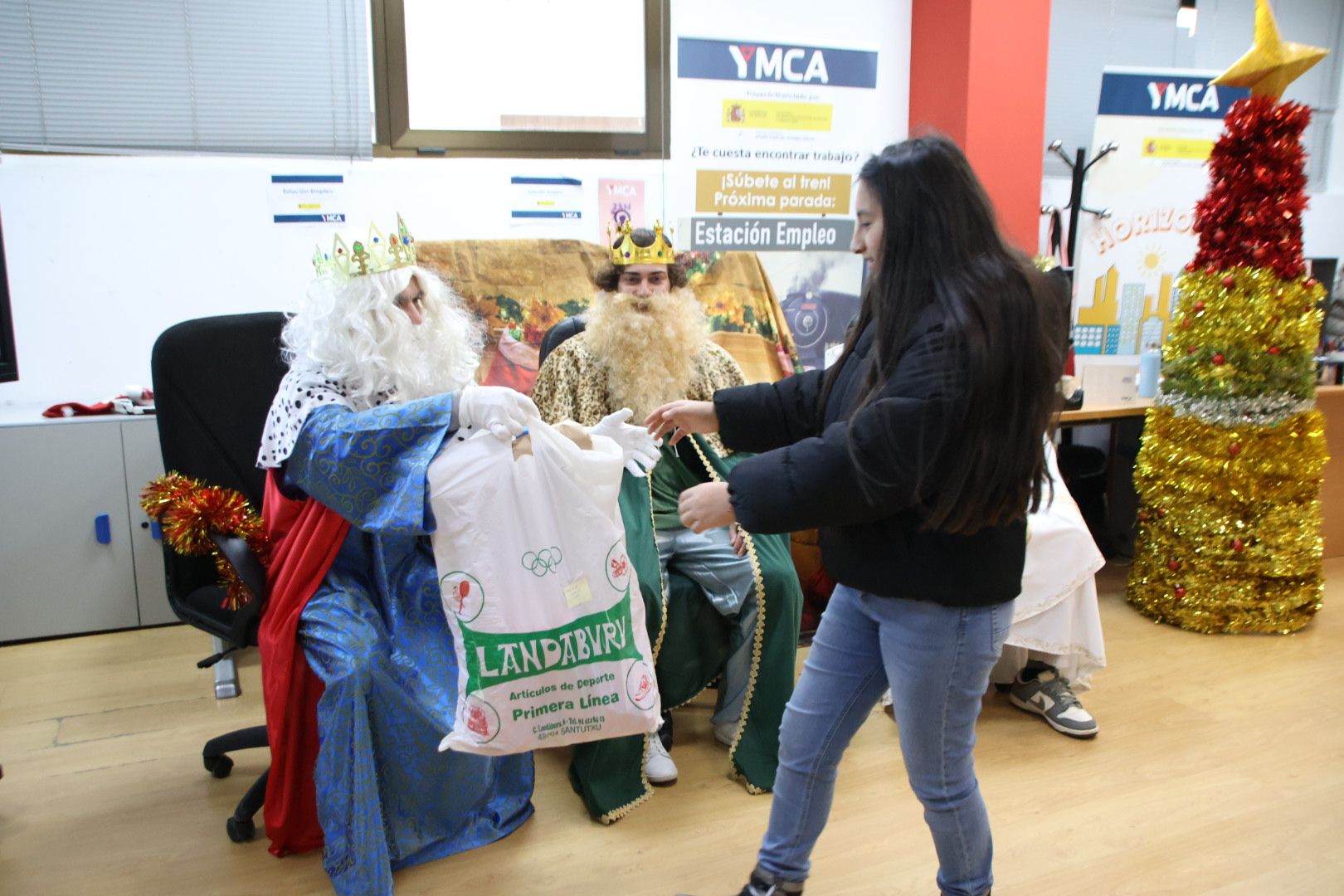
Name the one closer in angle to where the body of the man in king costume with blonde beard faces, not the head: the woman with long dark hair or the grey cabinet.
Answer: the woman with long dark hair

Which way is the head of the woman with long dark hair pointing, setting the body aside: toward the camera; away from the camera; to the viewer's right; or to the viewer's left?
to the viewer's left

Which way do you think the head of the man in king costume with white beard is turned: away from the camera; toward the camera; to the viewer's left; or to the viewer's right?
to the viewer's right

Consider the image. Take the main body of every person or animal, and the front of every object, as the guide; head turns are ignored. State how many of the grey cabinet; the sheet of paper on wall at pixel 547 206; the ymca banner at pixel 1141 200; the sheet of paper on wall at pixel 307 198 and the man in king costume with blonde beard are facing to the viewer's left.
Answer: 0

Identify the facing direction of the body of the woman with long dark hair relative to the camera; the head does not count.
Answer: to the viewer's left

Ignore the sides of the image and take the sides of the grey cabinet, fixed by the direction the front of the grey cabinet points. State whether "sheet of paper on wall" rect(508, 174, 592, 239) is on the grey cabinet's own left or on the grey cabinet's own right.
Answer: on the grey cabinet's own left

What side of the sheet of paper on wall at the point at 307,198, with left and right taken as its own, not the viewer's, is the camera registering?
front

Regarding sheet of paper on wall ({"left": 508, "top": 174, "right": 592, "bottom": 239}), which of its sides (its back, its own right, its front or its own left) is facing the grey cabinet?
right

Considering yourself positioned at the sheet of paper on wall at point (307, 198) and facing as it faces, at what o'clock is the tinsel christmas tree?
The tinsel christmas tree is roughly at 10 o'clock from the sheet of paper on wall.

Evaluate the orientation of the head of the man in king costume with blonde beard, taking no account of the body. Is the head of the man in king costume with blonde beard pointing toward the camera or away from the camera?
toward the camera

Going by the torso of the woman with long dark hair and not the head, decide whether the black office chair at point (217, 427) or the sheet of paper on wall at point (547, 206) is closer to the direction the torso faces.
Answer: the black office chair

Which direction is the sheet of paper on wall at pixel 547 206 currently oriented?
toward the camera

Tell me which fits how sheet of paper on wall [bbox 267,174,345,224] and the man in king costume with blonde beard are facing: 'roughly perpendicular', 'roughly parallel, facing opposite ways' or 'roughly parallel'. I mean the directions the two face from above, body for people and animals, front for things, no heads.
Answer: roughly parallel
